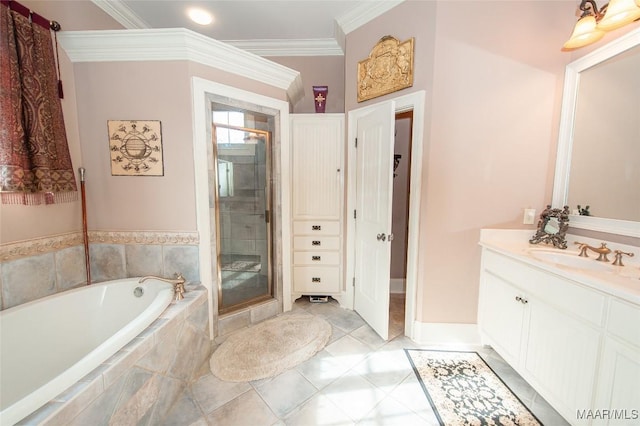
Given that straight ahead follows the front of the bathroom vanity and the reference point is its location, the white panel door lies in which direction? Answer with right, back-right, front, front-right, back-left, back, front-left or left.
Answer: front-right

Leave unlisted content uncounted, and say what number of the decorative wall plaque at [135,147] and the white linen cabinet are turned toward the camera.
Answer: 2

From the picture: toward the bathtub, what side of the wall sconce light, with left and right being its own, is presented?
front

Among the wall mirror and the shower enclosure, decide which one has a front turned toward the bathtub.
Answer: the wall mirror

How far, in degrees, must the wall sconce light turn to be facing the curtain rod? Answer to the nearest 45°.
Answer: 0° — it already faces it

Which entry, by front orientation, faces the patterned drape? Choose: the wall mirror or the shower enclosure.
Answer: the wall mirror

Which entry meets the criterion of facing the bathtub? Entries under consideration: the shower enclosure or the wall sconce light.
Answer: the wall sconce light

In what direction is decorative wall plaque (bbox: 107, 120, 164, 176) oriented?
toward the camera

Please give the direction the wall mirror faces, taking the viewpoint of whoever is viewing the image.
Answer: facing the viewer and to the left of the viewer

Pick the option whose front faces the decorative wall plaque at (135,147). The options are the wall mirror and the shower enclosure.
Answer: the wall mirror

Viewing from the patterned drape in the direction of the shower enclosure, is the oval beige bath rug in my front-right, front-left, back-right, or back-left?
front-right

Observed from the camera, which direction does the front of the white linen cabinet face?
facing the viewer

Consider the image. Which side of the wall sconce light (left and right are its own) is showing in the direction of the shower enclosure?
front

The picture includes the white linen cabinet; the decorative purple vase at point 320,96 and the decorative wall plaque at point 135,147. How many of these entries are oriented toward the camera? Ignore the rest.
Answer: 3

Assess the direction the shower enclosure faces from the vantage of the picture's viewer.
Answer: facing the viewer and to the right of the viewer

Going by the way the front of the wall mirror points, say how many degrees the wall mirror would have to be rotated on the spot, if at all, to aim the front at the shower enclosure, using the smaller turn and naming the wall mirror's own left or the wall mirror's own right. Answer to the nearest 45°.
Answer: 0° — it already faces it

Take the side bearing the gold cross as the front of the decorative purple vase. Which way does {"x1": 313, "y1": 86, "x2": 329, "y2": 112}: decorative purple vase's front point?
toward the camera

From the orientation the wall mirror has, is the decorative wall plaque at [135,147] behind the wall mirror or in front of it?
in front
